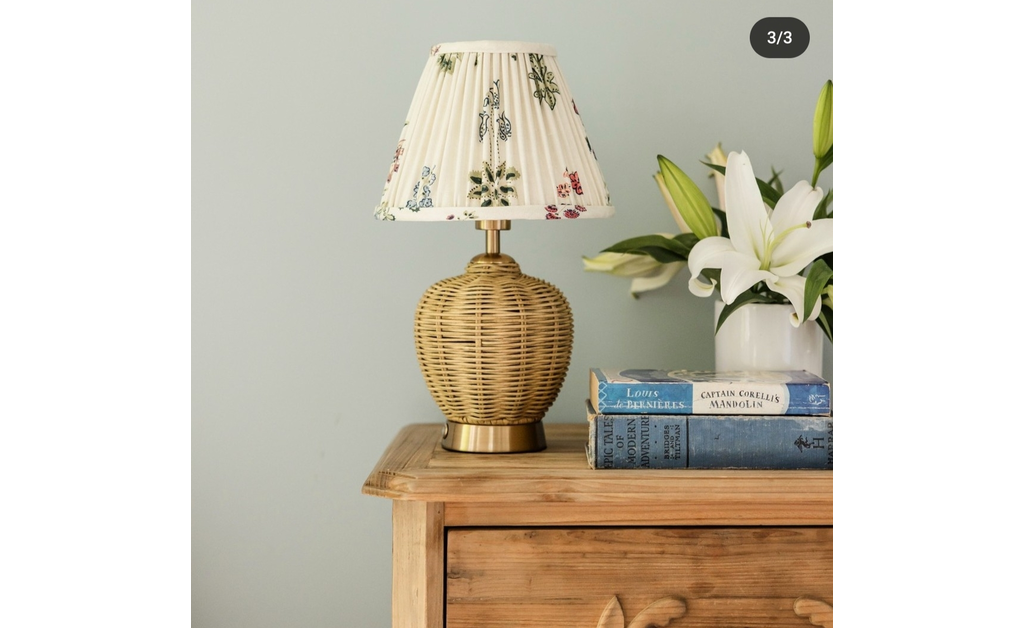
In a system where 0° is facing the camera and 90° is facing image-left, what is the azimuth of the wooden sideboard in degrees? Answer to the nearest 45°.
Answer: approximately 0°
